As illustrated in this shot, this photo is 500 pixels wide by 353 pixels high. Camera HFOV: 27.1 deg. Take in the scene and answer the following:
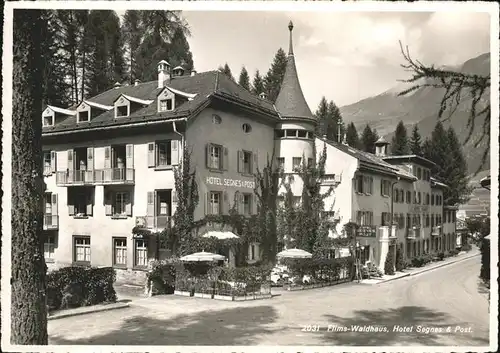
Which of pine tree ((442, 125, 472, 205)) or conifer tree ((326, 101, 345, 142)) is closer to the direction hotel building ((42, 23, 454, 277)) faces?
the pine tree

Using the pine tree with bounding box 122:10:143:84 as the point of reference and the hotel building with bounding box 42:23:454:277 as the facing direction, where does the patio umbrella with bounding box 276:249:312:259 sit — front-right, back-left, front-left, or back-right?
front-right

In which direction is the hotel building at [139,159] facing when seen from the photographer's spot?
facing the viewer and to the right of the viewer

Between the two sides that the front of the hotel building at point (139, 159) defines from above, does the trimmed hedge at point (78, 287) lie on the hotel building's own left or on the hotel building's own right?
on the hotel building's own right

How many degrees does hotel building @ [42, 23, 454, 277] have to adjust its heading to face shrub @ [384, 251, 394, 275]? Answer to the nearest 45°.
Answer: approximately 90° to its left

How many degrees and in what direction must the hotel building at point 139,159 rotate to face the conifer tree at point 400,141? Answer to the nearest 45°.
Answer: approximately 45° to its left

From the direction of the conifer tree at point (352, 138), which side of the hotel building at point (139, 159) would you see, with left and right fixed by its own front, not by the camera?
left
